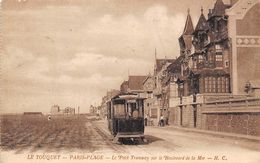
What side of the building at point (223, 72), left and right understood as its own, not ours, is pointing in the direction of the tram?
front

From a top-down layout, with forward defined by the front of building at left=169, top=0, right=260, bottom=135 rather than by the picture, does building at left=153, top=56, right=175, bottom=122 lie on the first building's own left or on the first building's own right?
on the first building's own right
